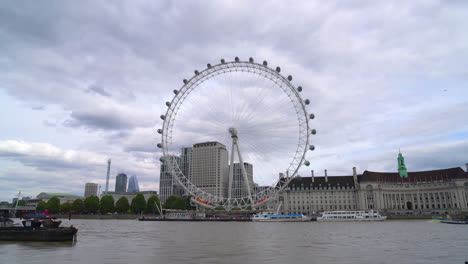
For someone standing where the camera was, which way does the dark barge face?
facing to the right of the viewer
